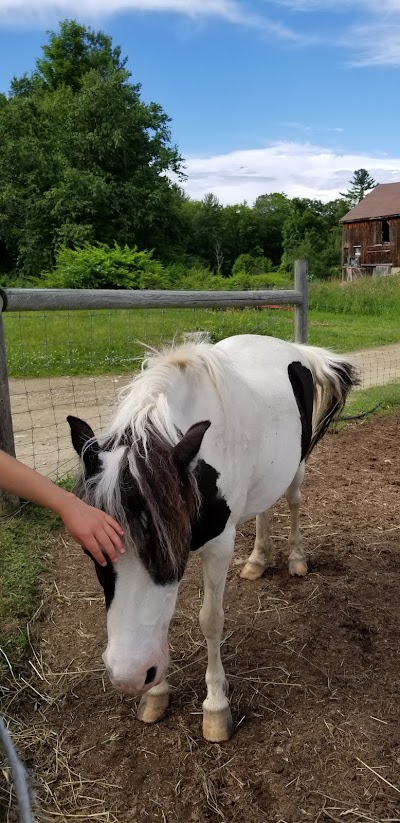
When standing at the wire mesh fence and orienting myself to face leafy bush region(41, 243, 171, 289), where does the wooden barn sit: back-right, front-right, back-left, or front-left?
front-right

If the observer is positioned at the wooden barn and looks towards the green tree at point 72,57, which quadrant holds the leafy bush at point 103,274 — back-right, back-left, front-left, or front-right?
front-left

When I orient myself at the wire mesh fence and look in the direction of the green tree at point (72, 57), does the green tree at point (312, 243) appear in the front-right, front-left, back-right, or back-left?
front-right

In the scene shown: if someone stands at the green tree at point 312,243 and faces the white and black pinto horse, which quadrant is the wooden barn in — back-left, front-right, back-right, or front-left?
front-left

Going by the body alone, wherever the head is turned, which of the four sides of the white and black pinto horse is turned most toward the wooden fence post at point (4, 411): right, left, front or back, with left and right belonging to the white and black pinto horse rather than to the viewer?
right

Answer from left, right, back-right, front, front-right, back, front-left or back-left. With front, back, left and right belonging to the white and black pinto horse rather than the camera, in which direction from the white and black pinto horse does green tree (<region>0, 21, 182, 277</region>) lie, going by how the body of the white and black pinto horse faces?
back-right

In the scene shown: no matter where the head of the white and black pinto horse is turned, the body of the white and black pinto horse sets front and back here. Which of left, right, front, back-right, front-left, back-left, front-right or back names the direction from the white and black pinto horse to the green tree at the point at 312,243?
back-right

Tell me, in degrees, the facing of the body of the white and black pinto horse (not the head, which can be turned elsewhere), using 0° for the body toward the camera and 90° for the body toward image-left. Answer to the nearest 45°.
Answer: approximately 45°

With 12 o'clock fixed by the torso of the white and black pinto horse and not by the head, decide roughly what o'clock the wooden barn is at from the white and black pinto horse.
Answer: The wooden barn is roughly at 5 o'clock from the white and black pinto horse.

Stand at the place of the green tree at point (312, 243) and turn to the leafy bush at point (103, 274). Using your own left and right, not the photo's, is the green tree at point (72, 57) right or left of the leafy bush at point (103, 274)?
right
